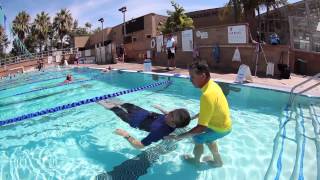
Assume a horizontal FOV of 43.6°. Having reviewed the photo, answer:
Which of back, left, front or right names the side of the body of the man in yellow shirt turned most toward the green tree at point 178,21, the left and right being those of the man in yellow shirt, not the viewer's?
right

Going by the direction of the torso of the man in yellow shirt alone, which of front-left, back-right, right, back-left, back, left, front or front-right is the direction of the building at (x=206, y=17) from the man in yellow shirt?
right

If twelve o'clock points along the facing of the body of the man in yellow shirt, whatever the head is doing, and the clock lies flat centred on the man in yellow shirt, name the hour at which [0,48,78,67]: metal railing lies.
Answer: The metal railing is roughly at 2 o'clock from the man in yellow shirt.

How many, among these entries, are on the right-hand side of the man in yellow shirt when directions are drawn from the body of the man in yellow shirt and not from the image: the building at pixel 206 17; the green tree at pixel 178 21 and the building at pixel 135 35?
3

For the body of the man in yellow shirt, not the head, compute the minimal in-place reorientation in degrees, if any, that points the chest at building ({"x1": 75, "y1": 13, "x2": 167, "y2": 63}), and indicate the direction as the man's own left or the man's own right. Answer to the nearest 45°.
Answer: approximately 90° to the man's own right

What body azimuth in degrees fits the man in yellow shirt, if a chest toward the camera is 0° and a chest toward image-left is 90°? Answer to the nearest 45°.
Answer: approximately 90°

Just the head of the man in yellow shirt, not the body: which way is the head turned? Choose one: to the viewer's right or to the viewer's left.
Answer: to the viewer's left
